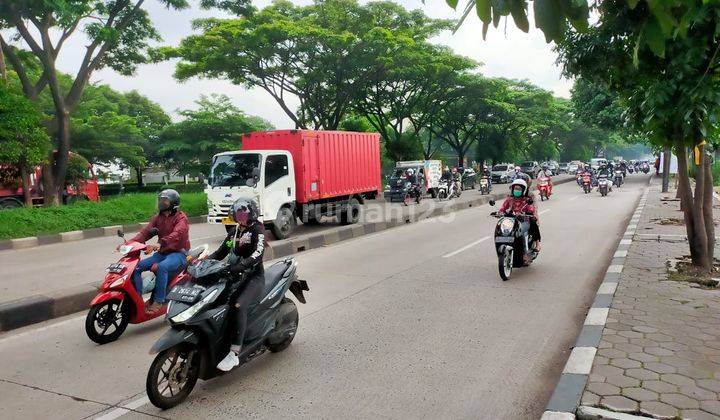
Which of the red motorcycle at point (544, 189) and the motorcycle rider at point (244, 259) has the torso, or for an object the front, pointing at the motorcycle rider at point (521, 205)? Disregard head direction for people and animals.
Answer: the red motorcycle

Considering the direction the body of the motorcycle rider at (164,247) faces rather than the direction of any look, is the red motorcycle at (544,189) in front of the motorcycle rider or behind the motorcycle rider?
behind

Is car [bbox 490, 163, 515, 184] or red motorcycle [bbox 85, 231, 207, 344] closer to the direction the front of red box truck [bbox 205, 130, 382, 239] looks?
the red motorcycle

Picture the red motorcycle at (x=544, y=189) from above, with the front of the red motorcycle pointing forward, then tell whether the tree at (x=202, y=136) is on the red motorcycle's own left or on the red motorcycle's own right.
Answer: on the red motorcycle's own right

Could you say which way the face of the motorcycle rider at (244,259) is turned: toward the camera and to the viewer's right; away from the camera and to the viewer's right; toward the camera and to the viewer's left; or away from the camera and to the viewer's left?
toward the camera and to the viewer's left

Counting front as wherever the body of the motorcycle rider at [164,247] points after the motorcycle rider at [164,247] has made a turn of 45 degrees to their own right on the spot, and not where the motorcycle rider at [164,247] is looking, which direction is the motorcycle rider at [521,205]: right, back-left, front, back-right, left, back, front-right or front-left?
back

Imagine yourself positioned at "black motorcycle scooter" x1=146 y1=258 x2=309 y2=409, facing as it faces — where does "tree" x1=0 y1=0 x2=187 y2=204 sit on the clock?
The tree is roughly at 4 o'clock from the black motorcycle scooter.

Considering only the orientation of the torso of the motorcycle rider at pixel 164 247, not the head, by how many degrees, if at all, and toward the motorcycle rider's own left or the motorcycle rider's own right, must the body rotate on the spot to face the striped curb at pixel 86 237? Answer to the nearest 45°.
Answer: approximately 135° to the motorcycle rider's own right

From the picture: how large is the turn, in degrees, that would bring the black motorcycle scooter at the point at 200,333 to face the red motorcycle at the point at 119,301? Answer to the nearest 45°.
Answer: approximately 90° to its right

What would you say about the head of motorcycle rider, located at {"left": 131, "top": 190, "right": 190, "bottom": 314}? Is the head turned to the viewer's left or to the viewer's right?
to the viewer's left

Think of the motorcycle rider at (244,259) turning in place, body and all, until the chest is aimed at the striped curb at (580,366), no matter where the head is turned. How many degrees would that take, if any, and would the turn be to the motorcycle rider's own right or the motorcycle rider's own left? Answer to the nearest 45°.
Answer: approximately 90° to the motorcycle rider's own left

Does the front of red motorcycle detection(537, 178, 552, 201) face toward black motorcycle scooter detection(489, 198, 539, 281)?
yes

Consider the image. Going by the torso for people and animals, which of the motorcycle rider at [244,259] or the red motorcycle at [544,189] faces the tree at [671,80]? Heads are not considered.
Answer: the red motorcycle
